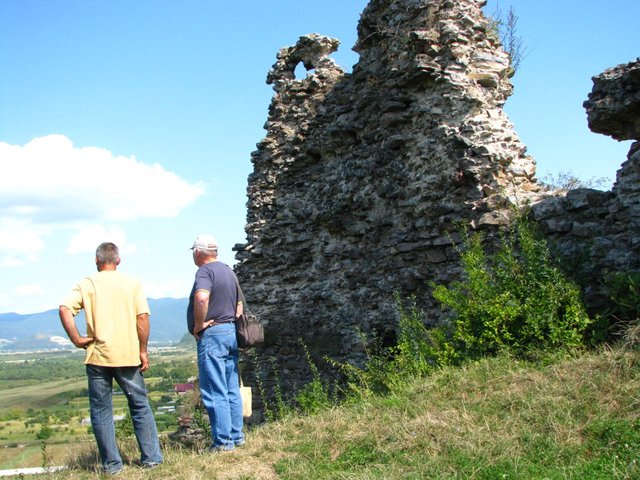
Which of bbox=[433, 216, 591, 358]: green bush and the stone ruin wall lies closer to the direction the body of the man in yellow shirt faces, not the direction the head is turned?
the stone ruin wall

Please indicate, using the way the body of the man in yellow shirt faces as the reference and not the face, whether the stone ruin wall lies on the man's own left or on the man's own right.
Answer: on the man's own right

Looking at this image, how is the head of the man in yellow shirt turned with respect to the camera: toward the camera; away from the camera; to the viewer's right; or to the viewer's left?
away from the camera

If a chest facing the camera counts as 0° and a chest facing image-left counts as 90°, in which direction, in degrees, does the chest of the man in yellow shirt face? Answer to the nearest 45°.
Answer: approximately 180°

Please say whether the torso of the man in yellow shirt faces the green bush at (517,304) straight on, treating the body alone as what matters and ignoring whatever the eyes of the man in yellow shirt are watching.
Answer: no
